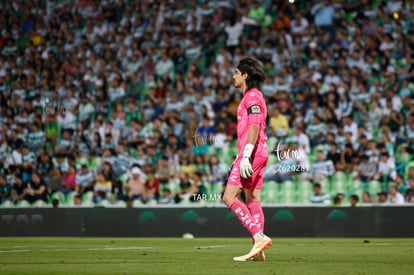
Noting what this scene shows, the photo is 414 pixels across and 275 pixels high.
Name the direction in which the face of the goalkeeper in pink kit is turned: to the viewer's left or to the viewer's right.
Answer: to the viewer's left

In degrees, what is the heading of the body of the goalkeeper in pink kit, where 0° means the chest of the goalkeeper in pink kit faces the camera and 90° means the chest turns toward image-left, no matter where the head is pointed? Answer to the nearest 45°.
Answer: approximately 90°
